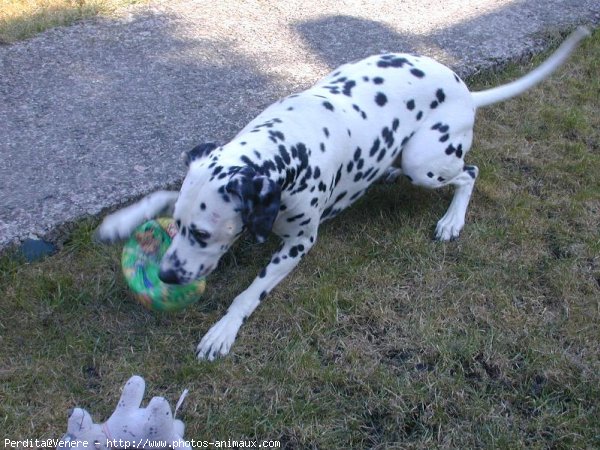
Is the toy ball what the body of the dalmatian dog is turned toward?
yes

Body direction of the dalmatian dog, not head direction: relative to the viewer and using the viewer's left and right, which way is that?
facing the viewer and to the left of the viewer
